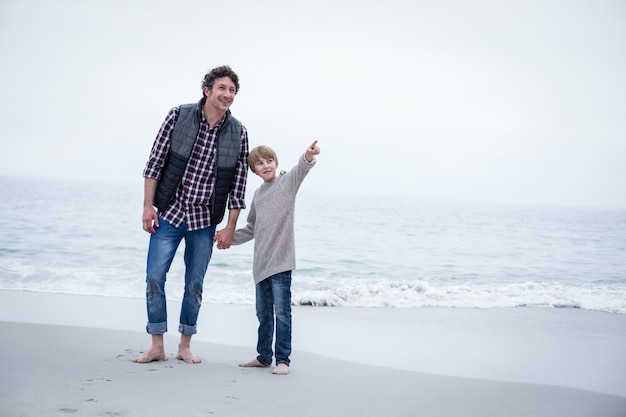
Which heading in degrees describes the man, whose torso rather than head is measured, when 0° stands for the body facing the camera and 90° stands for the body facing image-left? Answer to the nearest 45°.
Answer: approximately 0°
